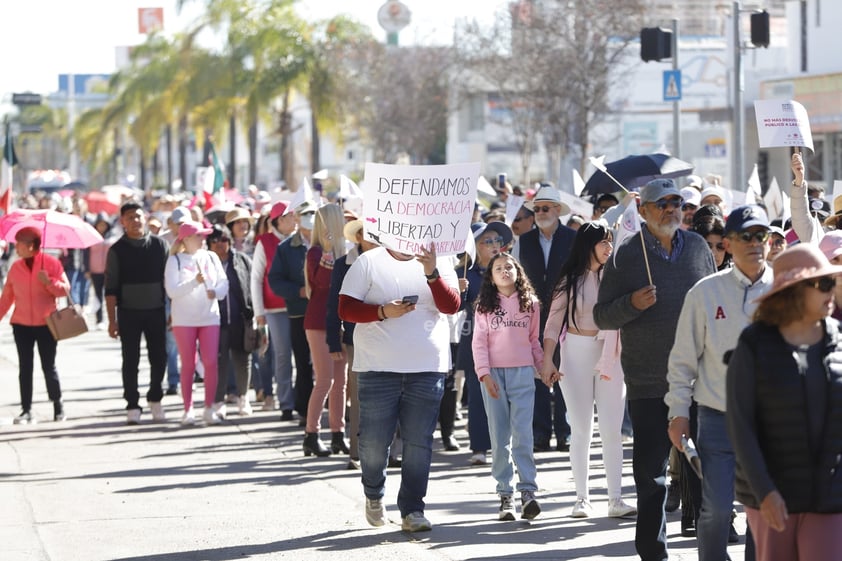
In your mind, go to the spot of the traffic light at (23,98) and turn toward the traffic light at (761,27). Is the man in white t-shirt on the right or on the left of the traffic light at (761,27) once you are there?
right

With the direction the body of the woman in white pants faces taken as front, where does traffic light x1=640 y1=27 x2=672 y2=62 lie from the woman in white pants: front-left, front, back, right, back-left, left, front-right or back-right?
back-left

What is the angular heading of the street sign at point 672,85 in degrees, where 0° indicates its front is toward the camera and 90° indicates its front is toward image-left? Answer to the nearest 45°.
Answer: approximately 0°

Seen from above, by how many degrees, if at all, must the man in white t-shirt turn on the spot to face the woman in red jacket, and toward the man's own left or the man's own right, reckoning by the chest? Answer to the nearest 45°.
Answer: approximately 135° to the man's own right

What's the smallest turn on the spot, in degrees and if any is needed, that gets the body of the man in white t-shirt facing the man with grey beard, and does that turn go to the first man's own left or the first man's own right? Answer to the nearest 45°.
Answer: approximately 45° to the first man's own left
